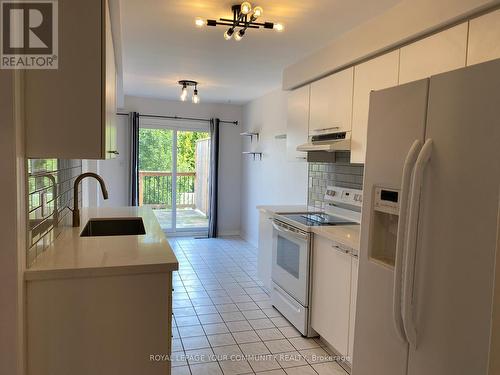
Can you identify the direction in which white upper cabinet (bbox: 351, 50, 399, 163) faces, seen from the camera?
facing the viewer and to the left of the viewer

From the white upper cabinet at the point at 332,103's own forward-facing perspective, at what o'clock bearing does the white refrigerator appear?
The white refrigerator is roughly at 10 o'clock from the white upper cabinet.

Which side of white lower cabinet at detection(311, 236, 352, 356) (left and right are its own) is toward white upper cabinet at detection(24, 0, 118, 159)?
front

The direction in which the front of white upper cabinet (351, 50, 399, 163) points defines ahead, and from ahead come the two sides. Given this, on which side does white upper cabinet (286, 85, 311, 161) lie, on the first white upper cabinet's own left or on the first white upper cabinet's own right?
on the first white upper cabinet's own right

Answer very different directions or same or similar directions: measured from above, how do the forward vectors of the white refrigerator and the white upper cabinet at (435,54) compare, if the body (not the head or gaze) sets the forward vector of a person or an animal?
same or similar directions

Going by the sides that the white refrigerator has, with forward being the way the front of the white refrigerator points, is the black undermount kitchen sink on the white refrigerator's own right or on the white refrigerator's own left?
on the white refrigerator's own right

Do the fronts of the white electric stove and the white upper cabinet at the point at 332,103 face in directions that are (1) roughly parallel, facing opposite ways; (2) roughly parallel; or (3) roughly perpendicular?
roughly parallel

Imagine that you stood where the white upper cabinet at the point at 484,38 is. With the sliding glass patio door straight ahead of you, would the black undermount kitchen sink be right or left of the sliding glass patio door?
left

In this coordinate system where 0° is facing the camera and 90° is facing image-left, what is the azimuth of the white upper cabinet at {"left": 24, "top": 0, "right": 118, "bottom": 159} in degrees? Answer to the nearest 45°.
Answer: approximately 270°

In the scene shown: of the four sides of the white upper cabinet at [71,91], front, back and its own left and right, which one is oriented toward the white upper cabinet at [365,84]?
front

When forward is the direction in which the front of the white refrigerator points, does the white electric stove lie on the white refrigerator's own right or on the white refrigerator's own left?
on the white refrigerator's own right

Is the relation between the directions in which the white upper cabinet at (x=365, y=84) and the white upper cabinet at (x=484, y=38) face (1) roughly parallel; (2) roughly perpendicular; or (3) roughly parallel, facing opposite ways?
roughly parallel

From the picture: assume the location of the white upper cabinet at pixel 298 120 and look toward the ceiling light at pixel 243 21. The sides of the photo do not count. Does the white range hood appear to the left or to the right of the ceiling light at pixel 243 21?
left

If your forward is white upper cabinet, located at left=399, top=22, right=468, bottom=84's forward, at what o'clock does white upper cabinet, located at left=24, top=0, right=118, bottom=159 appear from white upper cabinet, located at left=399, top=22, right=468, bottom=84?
white upper cabinet, located at left=24, top=0, right=118, bottom=159 is roughly at 12 o'clock from white upper cabinet, located at left=399, top=22, right=468, bottom=84.
